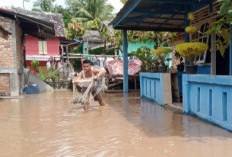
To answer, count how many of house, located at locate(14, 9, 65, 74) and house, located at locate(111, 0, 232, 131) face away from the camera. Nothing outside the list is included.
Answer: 0

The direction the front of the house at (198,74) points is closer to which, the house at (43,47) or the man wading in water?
the man wading in water

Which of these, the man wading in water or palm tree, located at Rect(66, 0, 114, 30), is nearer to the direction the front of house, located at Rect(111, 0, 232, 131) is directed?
the man wading in water

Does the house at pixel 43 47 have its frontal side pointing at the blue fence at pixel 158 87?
yes

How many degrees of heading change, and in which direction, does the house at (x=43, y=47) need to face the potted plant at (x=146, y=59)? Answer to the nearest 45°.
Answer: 0° — it already faces it

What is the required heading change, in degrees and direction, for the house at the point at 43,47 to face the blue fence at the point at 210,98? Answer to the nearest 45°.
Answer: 0° — it already faces it

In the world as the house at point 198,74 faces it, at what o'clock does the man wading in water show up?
The man wading in water is roughly at 1 o'clock from the house.

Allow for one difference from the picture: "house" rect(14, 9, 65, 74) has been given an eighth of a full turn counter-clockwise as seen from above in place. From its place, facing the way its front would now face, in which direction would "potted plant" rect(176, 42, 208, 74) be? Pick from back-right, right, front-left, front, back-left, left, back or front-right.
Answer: front-right
